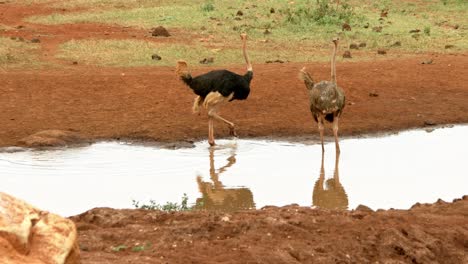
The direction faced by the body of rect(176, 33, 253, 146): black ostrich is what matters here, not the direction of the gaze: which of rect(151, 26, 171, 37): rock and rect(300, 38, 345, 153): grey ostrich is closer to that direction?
the grey ostrich

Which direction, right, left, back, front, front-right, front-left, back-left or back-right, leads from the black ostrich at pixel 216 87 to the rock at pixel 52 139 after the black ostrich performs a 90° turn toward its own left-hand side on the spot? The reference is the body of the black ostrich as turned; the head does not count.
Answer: left

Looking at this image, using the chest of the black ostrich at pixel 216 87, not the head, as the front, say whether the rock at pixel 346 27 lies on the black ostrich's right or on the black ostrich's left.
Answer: on the black ostrich's left

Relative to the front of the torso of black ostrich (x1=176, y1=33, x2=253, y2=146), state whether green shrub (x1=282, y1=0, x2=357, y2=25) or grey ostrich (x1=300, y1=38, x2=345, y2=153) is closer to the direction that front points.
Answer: the grey ostrich

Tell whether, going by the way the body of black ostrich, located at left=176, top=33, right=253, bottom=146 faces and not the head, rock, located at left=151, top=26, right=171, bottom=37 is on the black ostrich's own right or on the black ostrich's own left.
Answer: on the black ostrich's own left

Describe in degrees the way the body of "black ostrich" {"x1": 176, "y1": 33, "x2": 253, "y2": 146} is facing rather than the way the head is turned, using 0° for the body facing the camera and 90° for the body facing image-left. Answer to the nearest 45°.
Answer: approximately 270°

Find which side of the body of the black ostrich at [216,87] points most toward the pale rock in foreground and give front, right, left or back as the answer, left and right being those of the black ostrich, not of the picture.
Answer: right

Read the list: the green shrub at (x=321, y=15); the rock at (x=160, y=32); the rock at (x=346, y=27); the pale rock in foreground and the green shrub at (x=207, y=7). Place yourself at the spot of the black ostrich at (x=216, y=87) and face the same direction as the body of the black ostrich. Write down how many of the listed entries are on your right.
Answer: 1

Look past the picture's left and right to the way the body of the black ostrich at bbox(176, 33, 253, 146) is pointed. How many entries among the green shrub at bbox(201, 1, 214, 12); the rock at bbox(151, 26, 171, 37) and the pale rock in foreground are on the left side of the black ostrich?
2

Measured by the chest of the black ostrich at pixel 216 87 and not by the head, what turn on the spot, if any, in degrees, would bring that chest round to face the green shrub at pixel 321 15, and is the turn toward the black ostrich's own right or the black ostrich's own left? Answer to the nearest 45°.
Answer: approximately 90° to the black ostrich's own left

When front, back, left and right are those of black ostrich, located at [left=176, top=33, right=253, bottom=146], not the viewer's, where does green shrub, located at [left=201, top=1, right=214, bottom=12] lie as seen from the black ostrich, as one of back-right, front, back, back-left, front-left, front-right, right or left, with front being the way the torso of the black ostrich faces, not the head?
left
